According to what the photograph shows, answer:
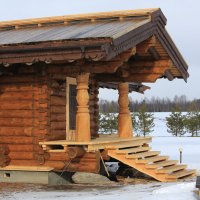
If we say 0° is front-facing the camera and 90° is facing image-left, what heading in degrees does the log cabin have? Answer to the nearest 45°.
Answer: approximately 315°
